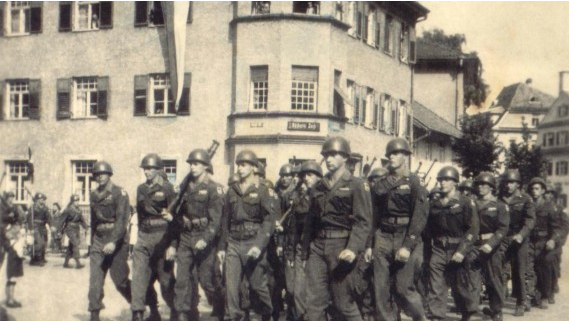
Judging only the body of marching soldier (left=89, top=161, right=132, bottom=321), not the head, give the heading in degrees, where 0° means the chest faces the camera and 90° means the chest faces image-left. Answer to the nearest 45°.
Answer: approximately 45°

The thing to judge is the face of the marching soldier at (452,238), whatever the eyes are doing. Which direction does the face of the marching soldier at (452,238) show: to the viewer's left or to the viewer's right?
to the viewer's left

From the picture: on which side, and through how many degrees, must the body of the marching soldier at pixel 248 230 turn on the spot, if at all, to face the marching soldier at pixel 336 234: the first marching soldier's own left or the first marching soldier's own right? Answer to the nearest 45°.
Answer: approximately 90° to the first marching soldier's own left

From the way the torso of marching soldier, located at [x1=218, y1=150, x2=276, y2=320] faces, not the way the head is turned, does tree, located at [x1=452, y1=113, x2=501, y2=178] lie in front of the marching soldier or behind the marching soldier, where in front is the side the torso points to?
behind

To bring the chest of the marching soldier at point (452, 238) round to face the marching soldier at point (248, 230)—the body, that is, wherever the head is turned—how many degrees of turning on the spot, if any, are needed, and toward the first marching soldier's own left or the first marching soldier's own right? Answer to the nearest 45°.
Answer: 0° — they already face them

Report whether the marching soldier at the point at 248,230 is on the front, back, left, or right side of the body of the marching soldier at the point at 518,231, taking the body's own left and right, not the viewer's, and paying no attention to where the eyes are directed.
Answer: front

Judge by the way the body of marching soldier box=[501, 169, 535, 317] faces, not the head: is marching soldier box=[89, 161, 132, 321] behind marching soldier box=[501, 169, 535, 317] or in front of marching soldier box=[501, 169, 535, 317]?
in front

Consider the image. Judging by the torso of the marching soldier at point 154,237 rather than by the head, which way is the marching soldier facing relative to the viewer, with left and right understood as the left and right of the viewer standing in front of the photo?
facing the viewer and to the left of the viewer

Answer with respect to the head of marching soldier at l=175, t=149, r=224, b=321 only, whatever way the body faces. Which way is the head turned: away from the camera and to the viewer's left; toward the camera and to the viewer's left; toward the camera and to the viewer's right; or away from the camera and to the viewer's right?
toward the camera and to the viewer's left

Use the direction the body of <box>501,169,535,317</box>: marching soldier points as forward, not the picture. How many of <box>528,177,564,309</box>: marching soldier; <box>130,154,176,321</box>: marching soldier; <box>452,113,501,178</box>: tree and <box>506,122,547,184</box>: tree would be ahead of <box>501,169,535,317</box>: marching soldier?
1

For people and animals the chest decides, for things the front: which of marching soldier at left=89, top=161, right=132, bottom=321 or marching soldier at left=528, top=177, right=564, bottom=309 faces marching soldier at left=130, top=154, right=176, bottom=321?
marching soldier at left=528, top=177, right=564, bottom=309
